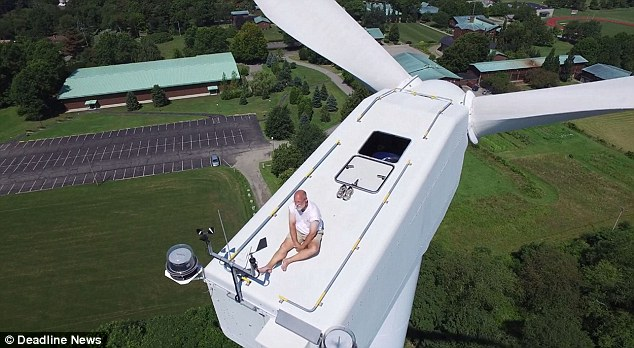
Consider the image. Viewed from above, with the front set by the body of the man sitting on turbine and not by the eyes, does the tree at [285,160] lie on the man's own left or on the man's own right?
on the man's own right

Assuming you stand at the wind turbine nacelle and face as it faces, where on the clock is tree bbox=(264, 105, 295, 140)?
The tree is roughly at 10 o'clock from the wind turbine nacelle.

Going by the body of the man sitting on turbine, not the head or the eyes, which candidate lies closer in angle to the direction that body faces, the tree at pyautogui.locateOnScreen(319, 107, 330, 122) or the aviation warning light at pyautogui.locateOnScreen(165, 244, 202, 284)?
the aviation warning light

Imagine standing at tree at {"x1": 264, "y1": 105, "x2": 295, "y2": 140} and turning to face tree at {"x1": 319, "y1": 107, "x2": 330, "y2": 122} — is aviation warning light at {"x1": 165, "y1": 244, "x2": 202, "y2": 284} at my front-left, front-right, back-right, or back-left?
back-right

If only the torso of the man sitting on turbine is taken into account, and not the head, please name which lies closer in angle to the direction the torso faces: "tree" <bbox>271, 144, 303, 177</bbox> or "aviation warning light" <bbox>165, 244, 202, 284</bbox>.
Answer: the aviation warning light

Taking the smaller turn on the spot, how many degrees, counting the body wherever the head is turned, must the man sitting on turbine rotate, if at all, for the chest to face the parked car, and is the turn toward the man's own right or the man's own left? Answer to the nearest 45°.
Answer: approximately 135° to the man's own right

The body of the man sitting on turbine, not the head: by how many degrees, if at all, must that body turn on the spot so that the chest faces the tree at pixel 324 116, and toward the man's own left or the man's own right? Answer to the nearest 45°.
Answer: approximately 135° to the man's own right

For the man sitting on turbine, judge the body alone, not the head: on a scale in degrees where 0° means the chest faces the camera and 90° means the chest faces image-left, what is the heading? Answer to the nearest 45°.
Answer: approximately 45°

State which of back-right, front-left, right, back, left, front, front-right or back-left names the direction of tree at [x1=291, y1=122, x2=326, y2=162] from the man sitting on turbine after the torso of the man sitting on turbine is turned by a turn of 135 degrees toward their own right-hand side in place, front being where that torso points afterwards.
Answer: front

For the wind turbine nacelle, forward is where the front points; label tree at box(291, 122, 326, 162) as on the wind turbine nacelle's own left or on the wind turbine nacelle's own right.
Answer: on the wind turbine nacelle's own left

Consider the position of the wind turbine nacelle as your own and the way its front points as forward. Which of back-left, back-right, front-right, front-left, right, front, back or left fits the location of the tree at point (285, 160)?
front-left

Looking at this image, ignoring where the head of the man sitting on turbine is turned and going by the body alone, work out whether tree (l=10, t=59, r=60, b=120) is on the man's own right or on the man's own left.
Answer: on the man's own right

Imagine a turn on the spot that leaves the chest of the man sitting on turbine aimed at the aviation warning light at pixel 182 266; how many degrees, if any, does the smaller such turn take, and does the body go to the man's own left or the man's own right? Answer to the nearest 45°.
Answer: approximately 45° to the man's own right

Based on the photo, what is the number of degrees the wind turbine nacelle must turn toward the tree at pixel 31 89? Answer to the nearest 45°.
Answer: approximately 90° to its left
